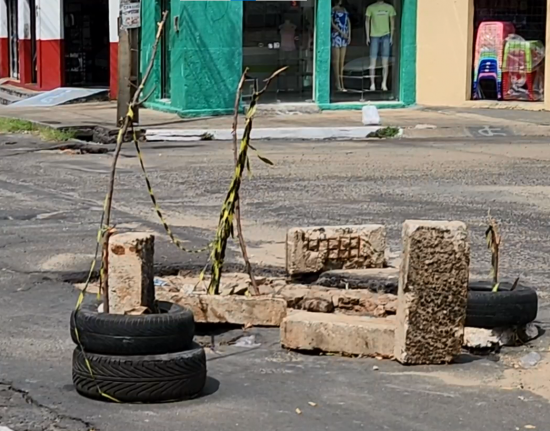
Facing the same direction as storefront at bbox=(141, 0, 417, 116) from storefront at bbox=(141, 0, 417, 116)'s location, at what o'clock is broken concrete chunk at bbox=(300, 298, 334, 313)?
The broken concrete chunk is roughly at 12 o'clock from the storefront.

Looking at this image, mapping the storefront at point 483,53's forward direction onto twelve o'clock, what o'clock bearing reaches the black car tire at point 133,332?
The black car tire is roughly at 12 o'clock from the storefront.

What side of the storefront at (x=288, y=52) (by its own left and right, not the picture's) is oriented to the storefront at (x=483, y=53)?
left

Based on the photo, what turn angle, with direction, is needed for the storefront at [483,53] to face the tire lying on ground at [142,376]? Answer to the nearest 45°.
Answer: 0° — it already faces it

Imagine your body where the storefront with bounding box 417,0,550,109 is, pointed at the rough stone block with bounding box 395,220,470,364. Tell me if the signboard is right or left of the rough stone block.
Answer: right

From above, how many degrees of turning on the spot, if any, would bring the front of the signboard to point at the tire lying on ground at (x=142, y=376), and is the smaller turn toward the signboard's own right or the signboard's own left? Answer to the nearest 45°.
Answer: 0° — it already faces it

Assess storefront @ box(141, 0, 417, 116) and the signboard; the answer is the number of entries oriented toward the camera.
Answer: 2

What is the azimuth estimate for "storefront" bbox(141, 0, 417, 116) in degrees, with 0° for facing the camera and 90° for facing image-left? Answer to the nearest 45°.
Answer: approximately 0°

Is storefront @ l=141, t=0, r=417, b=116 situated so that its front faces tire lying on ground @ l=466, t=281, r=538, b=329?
yes

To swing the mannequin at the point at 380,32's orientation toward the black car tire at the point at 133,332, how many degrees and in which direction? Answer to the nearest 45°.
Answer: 0° — it already faces it

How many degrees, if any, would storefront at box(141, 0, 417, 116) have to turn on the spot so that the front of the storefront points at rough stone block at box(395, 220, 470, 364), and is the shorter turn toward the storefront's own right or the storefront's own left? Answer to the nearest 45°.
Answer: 0° — it already faces it

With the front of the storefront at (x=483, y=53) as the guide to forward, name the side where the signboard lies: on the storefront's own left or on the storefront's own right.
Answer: on the storefront's own right
